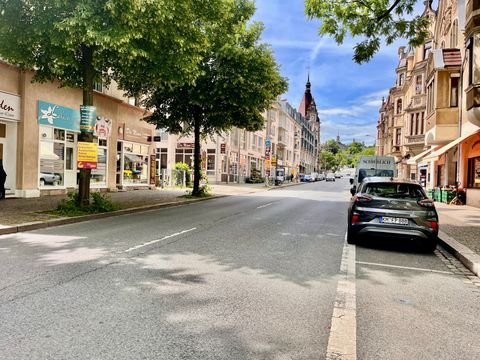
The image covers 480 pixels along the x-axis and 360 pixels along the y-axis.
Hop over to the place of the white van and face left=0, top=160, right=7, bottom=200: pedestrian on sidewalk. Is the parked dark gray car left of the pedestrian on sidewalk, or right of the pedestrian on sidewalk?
left

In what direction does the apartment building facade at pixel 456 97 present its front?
to the viewer's left

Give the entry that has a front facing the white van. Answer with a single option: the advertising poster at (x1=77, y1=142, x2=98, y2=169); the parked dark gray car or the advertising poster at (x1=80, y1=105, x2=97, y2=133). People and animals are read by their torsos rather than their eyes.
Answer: the parked dark gray car

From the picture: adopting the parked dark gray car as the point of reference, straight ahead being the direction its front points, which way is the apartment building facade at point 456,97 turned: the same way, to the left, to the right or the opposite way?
to the left

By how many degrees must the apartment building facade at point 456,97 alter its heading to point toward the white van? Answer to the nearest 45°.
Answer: approximately 45° to its right

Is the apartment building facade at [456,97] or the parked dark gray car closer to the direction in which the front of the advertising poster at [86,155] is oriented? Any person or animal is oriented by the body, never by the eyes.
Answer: the parked dark gray car

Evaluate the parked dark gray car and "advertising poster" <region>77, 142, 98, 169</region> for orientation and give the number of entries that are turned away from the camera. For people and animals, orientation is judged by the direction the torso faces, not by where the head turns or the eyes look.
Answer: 1

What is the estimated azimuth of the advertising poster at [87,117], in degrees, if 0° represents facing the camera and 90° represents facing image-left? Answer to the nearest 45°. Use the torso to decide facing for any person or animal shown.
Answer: approximately 0°

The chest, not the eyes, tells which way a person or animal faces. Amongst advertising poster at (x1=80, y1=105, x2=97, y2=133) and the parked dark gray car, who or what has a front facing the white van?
the parked dark gray car

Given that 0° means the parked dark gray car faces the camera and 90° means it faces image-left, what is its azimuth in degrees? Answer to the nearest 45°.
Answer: approximately 180°
